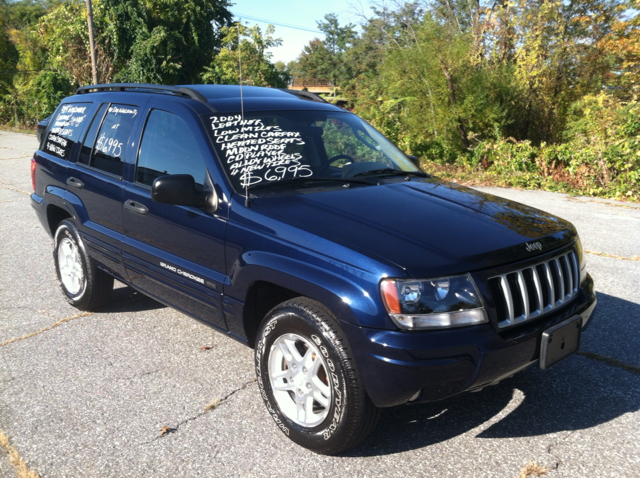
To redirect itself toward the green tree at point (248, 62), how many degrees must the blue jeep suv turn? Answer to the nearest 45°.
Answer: approximately 135° to its left

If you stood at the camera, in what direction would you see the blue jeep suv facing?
facing the viewer and to the right of the viewer
